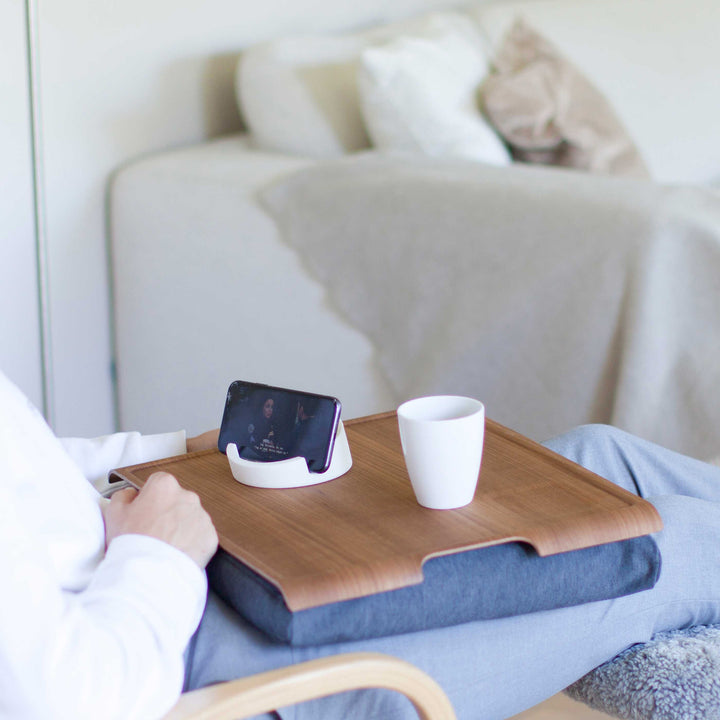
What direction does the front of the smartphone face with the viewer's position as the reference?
facing the viewer and to the left of the viewer

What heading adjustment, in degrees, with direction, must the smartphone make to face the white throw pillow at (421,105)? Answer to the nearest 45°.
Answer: approximately 135° to its right

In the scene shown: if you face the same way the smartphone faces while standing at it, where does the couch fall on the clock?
The couch is roughly at 5 o'clock from the smartphone.

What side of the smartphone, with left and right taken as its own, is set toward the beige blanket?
back

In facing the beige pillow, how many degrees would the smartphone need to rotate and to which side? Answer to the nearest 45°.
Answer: approximately 135° to its right

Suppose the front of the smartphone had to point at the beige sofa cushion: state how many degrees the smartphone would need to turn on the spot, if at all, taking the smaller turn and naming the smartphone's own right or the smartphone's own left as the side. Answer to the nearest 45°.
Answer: approximately 180°

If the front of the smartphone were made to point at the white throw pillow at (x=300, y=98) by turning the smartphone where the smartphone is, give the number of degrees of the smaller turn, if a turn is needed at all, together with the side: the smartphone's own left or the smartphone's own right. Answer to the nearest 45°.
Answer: approximately 135° to the smartphone's own right
